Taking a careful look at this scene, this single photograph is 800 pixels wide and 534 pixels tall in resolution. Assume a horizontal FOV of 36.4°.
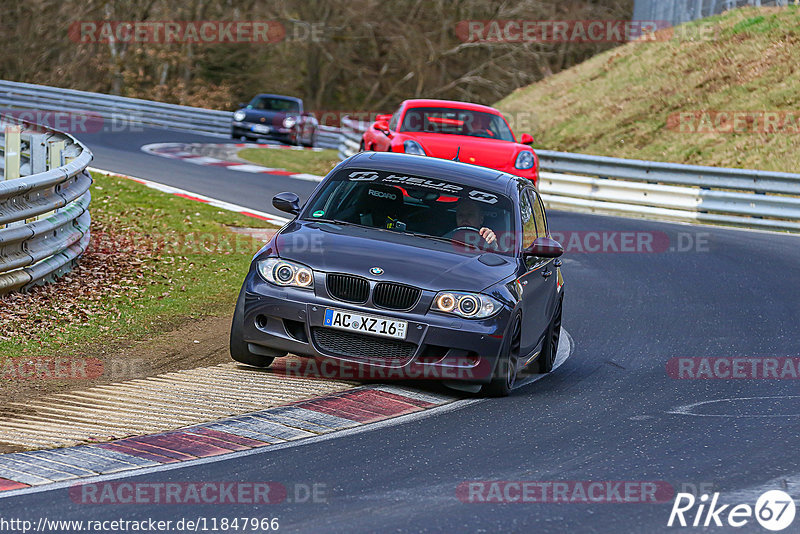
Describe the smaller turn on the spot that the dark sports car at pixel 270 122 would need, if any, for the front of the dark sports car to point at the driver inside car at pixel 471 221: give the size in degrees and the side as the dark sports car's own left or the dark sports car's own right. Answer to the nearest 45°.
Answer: approximately 45° to the dark sports car's own left

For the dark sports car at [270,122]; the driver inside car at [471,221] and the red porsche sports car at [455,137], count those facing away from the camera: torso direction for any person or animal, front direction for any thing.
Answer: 0

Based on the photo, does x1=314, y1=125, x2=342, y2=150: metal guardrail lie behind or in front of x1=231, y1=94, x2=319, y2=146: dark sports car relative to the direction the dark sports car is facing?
behind

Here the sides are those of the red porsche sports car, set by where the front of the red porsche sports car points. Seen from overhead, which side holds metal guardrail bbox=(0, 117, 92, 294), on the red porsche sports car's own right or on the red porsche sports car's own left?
on the red porsche sports car's own right

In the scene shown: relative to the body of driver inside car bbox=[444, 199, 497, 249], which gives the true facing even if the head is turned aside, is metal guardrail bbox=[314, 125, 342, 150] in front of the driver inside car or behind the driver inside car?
behind

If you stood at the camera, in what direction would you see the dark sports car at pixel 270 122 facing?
facing the viewer and to the left of the viewer

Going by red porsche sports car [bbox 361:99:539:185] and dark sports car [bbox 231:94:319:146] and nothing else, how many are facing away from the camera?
0

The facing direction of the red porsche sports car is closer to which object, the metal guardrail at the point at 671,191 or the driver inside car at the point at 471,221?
the driver inside car

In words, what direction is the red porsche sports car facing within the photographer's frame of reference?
facing the viewer and to the right of the viewer

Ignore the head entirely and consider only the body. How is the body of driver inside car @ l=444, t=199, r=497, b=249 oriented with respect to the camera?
toward the camera

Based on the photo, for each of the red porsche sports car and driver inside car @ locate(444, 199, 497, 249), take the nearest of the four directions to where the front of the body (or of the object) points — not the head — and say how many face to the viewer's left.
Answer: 0

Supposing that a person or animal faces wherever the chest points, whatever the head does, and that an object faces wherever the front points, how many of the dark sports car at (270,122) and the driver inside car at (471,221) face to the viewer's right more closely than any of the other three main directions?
0

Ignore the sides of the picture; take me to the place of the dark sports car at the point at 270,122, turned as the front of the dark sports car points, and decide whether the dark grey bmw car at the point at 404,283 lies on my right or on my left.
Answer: on my left

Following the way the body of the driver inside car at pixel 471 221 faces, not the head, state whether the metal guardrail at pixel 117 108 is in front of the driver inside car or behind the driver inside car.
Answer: behind
